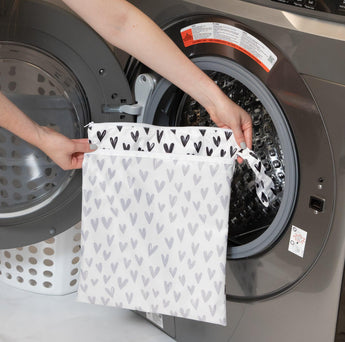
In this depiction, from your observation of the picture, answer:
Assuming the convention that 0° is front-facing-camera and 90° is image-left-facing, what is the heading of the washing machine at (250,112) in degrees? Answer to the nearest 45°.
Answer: approximately 45°
